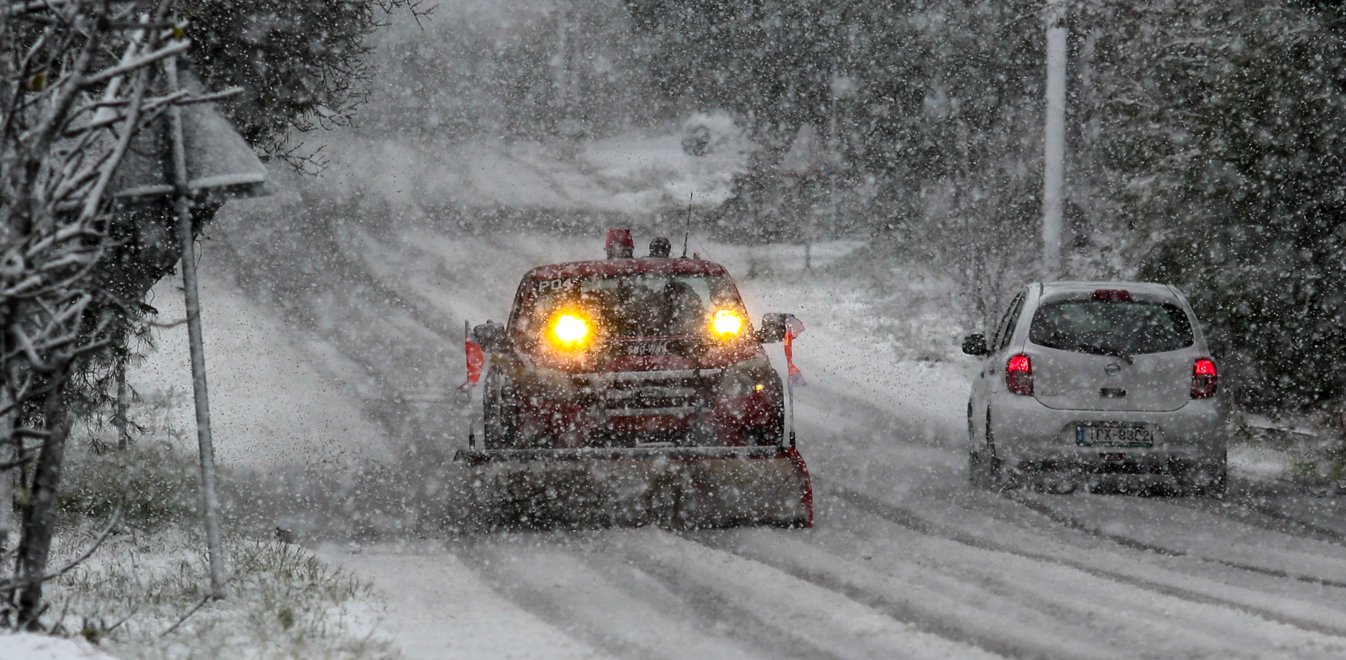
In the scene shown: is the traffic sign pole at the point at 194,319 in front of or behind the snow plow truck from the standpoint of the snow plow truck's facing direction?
in front

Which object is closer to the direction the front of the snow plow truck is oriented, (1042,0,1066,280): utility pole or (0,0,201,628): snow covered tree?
the snow covered tree

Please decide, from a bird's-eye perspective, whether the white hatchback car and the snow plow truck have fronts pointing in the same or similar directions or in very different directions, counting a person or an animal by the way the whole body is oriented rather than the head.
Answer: very different directions

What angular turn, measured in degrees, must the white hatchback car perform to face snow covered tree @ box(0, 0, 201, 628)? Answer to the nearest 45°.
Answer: approximately 135° to its left

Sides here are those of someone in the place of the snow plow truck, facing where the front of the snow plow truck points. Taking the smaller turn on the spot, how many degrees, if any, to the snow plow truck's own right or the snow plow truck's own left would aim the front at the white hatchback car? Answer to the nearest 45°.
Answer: approximately 90° to the snow plow truck's own left

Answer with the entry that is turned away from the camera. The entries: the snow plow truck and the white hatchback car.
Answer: the white hatchback car

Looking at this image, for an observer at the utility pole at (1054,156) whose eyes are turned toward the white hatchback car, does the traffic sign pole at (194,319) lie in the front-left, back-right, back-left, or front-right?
front-right

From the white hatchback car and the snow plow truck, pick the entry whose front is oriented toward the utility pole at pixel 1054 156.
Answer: the white hatchback car

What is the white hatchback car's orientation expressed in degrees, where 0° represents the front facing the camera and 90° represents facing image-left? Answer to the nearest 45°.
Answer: approximately 180°

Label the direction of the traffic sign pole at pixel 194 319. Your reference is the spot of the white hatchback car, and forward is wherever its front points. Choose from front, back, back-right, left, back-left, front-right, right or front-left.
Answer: back-left

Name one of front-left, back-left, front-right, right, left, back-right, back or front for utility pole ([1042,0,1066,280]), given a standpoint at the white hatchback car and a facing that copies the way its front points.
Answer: front

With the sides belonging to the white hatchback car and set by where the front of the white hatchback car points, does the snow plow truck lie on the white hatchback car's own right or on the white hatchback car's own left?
on the white hatchback car's own left

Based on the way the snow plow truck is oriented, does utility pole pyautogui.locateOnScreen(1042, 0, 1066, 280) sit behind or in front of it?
behind

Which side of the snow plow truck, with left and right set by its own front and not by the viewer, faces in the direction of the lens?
front
